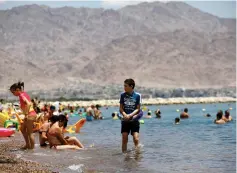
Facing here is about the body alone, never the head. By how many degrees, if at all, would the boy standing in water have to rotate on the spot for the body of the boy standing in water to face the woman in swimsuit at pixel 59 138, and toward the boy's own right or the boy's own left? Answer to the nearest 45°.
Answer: approximately 135° to the boy's own right

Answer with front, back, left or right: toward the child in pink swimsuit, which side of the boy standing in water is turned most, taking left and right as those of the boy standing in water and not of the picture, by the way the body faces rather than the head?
right

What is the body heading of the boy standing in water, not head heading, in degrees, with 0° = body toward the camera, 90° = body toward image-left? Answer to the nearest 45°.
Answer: approximately 0°

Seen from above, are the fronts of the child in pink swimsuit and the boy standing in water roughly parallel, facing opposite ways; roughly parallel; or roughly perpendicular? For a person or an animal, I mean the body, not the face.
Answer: roughly perpendicular

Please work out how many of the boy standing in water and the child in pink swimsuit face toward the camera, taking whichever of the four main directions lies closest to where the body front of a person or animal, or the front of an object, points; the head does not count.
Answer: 1
